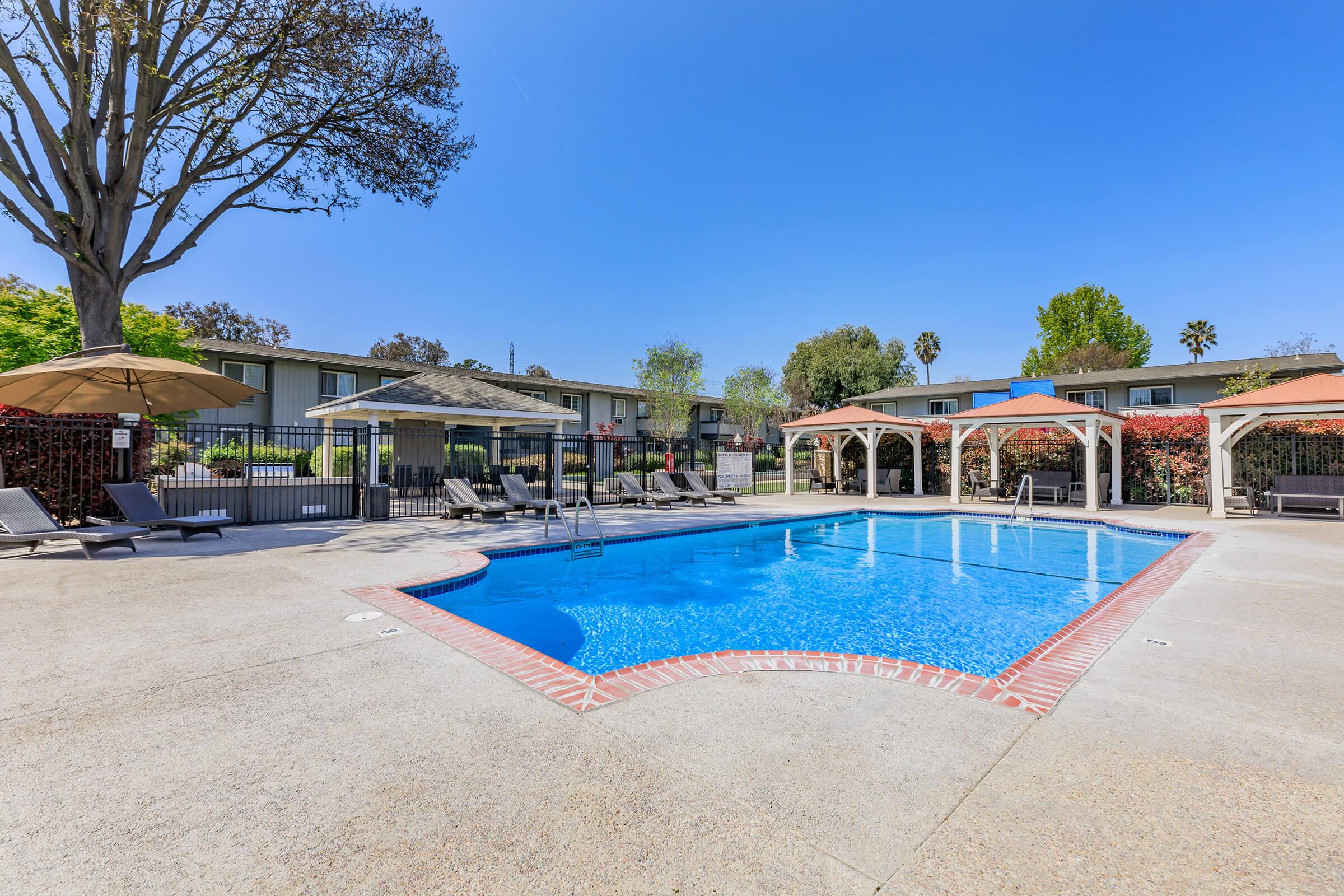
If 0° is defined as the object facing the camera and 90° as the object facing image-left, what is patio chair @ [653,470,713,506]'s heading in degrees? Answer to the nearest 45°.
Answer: approximately 315°

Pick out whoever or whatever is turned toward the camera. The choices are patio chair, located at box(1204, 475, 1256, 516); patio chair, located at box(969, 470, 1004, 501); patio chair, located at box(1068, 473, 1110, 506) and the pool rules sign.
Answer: the pool rules sign

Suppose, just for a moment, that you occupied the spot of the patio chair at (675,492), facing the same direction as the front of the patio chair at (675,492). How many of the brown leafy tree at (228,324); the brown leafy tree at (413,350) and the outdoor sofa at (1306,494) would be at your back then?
2

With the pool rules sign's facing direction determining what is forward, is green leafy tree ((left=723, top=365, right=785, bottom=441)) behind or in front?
behind

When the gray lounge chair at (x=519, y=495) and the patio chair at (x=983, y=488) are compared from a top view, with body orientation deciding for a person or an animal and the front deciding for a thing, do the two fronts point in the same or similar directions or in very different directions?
same or similar directions

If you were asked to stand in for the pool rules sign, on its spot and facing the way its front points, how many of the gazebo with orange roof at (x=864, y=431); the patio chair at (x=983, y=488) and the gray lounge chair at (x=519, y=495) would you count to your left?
2

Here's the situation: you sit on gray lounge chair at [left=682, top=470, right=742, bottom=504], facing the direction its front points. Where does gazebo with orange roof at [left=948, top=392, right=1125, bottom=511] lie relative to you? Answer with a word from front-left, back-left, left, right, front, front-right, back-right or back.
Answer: front-left

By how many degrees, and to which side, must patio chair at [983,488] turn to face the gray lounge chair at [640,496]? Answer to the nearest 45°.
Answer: approximately 135° to its right

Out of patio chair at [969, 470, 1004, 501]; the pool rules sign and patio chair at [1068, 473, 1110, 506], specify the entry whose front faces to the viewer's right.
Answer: patio chair at [969, 470, 1004, 501]

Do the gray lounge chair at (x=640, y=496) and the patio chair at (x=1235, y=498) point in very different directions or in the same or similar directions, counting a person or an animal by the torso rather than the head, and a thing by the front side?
same or similar directions

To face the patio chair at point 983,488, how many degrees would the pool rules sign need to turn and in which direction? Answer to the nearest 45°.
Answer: approximately 90° to its left

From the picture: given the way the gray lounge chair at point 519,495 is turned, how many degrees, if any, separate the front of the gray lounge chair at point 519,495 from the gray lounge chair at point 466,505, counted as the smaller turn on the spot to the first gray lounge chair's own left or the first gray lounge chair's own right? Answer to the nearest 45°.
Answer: approximately 90° to the first gray lounge chair's own right

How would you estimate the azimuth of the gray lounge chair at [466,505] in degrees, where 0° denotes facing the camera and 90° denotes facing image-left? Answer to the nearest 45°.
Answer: approximately 315°

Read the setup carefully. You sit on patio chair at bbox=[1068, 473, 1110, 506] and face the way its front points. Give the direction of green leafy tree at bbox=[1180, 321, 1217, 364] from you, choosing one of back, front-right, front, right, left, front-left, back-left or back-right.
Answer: right

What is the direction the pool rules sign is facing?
toward the camera

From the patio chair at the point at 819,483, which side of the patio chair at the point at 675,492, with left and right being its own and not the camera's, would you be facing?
left
